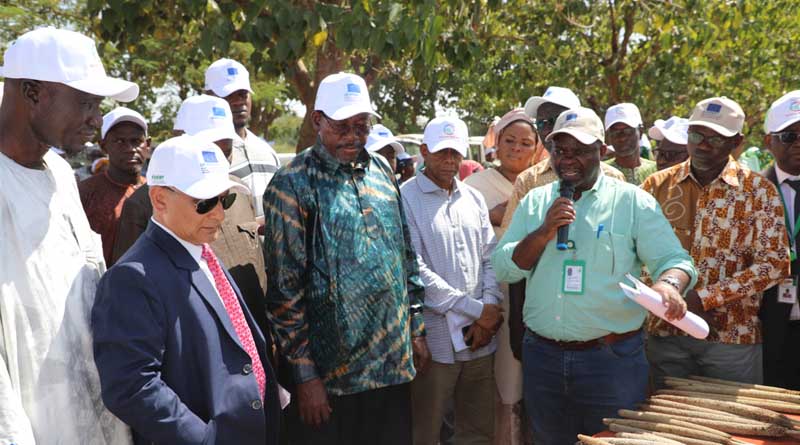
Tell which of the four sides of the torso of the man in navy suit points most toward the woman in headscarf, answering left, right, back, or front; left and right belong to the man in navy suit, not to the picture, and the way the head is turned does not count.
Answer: left

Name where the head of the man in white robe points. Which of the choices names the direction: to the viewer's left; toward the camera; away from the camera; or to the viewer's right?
to the viewer's right

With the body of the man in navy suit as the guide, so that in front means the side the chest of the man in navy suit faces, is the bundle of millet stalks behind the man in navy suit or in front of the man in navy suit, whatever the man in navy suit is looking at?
in front

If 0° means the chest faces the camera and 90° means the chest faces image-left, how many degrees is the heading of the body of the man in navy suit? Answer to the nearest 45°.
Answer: approximately 315°

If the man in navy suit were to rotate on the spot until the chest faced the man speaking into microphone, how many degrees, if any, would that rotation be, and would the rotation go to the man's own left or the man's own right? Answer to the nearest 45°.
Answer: approximately 45° to the man's own left

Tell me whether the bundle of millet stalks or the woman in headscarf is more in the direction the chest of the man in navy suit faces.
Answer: the bundle of millet stalks
